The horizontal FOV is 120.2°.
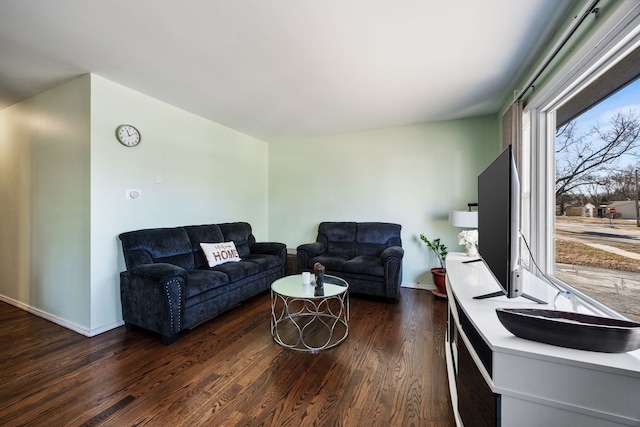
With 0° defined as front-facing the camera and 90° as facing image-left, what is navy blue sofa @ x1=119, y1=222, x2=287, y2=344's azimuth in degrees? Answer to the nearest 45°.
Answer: approximately 315°

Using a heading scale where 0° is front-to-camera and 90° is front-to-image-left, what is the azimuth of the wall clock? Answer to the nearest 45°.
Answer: approximately 315°

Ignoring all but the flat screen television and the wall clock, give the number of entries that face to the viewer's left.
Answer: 1

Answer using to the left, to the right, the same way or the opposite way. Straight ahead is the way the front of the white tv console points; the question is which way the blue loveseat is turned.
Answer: to the left

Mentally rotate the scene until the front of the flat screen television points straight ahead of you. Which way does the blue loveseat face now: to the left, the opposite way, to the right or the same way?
to the left

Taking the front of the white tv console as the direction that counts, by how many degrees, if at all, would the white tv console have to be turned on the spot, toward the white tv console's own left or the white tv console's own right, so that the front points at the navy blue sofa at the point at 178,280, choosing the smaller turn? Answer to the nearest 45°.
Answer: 0° — it already faces it

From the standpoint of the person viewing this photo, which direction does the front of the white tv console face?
facing to the left of the viewer

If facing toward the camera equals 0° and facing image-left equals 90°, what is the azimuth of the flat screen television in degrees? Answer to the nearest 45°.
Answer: approximately 90°

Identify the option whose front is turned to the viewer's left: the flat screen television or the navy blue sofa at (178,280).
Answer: the flat screen television
